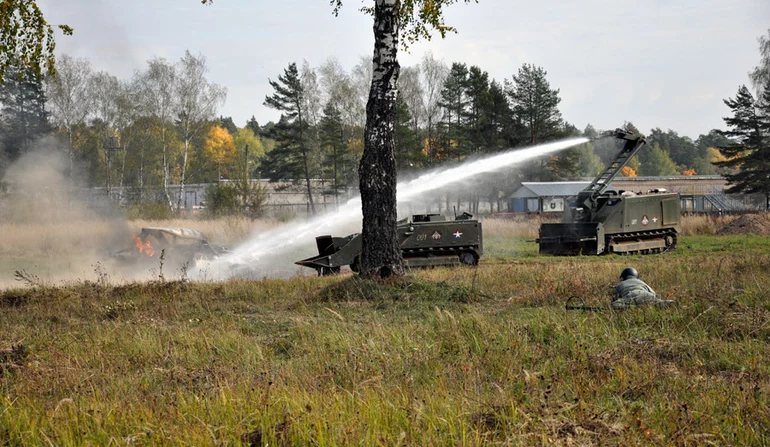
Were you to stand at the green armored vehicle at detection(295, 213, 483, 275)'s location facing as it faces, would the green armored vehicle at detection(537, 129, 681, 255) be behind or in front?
behind

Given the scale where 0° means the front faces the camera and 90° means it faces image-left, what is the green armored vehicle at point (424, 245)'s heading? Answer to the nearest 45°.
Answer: approximately 90°

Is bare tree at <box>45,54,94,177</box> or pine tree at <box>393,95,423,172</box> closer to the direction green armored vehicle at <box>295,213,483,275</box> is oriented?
the bare tree

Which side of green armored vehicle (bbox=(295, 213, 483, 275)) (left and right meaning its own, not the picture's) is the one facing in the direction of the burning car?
front

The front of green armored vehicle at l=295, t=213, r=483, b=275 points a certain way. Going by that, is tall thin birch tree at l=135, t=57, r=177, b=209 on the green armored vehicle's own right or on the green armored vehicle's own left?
on the green armored vehicle's own right

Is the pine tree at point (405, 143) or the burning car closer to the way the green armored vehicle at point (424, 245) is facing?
the burning car

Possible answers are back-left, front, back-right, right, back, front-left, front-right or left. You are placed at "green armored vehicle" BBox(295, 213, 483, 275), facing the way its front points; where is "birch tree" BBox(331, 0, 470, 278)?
left

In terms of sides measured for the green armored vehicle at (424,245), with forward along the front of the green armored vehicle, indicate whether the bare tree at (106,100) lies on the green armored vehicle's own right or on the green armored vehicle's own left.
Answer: on the green armored vehicle's own right

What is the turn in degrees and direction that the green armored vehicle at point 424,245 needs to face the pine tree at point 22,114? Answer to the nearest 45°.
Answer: approximately 45° to its right

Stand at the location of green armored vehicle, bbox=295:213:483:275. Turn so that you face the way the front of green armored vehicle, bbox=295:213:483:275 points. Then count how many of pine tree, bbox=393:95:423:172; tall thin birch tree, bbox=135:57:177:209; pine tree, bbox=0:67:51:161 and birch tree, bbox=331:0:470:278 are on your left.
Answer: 1
